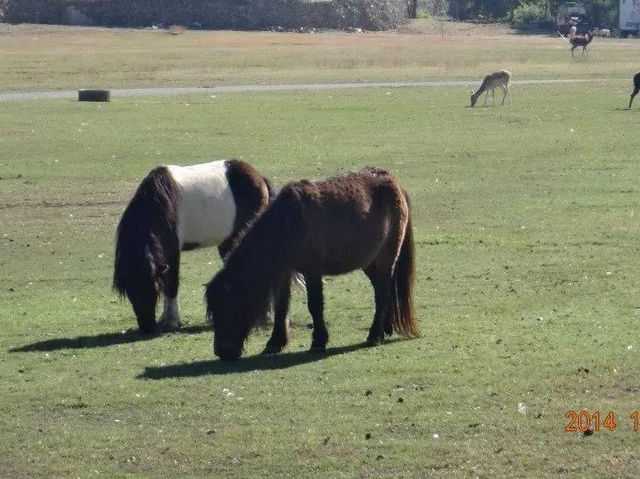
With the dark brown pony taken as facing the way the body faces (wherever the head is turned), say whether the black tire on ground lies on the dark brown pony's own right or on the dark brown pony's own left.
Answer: on the dark brown pony's own right

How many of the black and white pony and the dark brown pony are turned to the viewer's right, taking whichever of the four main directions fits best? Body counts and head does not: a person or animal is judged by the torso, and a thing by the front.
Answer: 0

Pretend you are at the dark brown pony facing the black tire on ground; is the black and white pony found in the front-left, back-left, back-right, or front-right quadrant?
front-left

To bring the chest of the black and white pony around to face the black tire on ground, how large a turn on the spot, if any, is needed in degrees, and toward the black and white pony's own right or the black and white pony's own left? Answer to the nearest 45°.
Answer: approximately 135° to the black and white pony's own right

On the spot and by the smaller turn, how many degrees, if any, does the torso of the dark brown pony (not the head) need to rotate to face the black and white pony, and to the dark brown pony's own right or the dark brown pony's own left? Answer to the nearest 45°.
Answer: approximately 90° to the dark brown pony's own right

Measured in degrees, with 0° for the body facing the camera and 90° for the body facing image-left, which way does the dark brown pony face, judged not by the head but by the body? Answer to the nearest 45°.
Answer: approximately 45°

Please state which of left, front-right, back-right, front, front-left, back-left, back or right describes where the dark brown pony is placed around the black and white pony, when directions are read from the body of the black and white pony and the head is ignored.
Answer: left

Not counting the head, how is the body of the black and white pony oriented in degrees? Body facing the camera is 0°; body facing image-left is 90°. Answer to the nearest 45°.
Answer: approximately 45°
